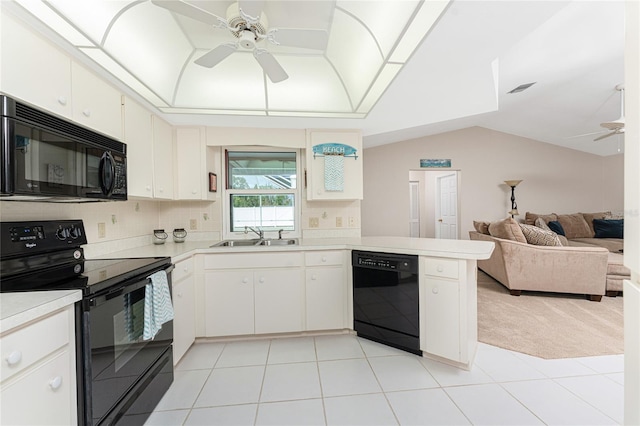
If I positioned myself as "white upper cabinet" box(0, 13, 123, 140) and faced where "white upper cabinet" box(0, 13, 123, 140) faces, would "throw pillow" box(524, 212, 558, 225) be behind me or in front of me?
in front

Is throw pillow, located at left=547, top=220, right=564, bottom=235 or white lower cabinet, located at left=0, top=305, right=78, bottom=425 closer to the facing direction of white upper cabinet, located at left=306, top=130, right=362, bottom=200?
the white lower cabinet

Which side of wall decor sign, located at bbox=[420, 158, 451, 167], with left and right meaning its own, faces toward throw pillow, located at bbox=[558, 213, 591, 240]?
left

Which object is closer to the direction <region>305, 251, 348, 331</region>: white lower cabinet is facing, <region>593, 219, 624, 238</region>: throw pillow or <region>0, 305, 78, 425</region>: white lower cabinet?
the white lower cabinet

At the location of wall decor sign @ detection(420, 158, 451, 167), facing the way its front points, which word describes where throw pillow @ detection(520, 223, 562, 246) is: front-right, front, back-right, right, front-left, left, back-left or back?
front-left

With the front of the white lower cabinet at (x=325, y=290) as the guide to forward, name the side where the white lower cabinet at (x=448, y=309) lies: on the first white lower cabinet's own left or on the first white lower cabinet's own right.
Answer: on the first white lower cabinet's own left

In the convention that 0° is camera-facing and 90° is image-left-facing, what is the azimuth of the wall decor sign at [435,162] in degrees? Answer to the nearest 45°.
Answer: approximately 0°

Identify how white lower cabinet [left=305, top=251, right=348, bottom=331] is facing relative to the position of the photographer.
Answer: facing the viewer

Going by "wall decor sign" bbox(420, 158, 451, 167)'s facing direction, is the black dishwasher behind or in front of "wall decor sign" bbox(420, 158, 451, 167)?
in front

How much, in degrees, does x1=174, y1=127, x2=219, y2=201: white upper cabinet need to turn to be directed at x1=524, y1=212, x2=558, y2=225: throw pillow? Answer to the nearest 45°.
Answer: approximately 90° to its left

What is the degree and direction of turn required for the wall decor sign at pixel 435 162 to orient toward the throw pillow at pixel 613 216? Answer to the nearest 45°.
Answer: approximately 135° to its left

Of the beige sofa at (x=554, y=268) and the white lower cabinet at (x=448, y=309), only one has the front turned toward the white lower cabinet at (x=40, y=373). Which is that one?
the white lower cabinet at (x=448, y=309)

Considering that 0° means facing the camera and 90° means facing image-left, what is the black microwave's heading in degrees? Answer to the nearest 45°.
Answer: approximately 315°

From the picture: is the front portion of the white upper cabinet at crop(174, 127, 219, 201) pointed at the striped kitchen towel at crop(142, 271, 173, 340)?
yes

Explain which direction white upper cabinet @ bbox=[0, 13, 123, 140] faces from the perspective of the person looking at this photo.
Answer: facing the viewer and to the right of the viewer

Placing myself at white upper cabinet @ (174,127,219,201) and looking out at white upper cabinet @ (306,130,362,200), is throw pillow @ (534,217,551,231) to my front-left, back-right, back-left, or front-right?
front-left

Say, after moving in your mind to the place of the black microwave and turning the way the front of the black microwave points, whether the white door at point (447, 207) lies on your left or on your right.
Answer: on your left

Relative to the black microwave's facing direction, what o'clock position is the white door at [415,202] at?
The white door is roughly at 10 o'clock from the black microwave.

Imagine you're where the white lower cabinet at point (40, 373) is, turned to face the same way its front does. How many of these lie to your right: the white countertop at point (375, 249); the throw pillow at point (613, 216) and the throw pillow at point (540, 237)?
0
